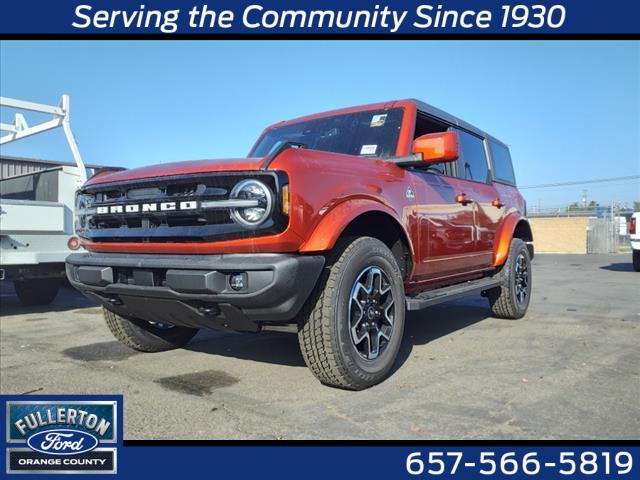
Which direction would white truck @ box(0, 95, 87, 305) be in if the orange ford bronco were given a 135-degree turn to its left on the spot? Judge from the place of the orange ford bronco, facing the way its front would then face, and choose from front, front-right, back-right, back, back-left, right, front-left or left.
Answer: back-left

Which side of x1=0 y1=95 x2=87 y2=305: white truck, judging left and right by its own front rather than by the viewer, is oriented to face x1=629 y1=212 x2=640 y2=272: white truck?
right

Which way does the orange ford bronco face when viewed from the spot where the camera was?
facing the viewer and to the left of the viewer

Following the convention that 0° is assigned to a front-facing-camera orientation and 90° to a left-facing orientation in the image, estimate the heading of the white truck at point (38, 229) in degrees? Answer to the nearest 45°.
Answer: approximately 180°

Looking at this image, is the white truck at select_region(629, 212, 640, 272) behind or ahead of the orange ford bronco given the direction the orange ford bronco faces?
behind
